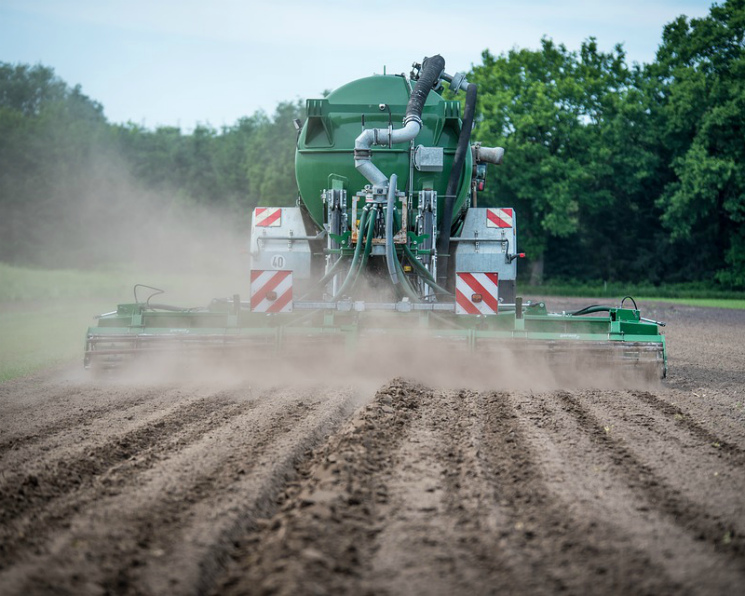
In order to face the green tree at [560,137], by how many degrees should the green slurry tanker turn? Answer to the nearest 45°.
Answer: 0° — it already faces it

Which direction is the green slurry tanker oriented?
away from the camera

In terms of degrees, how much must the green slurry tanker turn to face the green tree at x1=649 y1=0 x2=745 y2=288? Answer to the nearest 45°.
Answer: approximately 45° to its right
